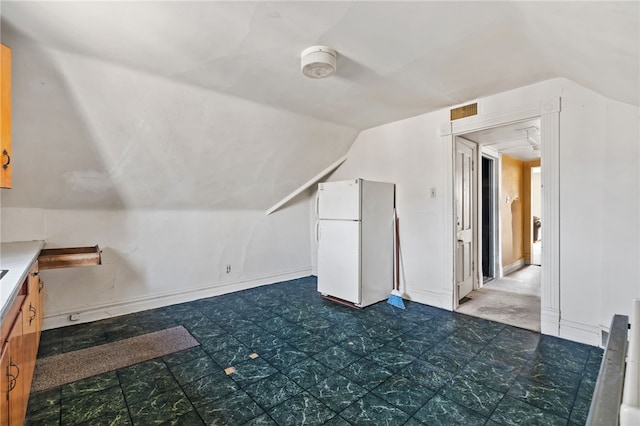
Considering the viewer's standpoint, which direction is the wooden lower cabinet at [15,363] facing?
facing to the right of the viewer

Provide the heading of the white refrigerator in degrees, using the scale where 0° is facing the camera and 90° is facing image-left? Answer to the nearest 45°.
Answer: approximately 45°

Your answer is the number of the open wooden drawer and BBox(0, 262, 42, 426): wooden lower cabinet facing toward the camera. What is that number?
1

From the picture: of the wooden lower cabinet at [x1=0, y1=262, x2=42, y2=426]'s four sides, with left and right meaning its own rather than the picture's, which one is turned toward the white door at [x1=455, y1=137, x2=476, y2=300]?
front

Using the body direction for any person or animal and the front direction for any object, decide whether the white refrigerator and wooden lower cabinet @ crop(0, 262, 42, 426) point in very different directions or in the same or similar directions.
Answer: very different directions

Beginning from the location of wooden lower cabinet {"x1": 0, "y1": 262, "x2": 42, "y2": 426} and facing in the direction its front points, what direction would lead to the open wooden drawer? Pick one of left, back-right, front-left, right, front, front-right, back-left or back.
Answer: left
